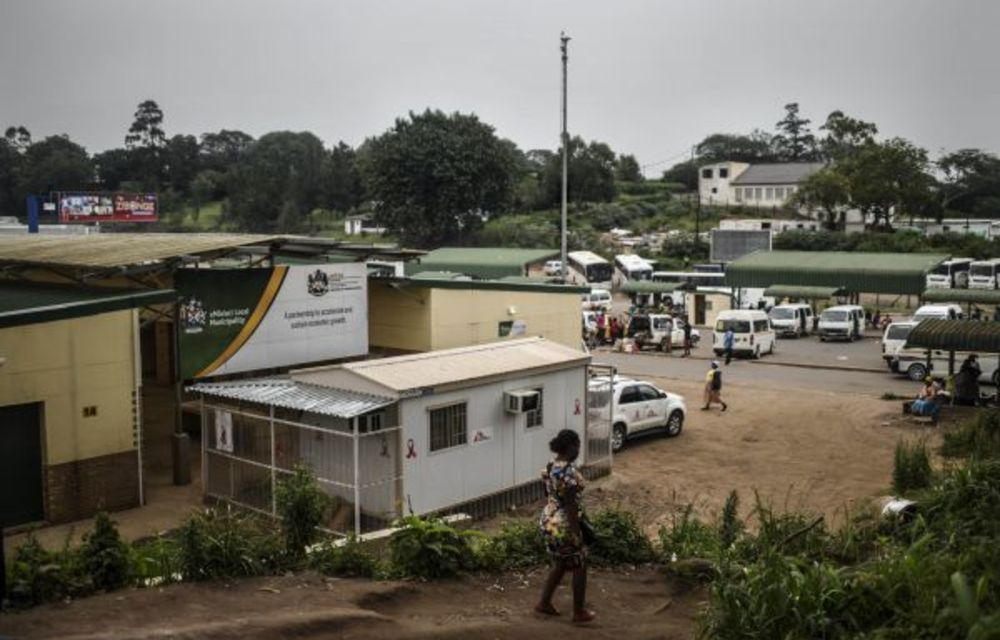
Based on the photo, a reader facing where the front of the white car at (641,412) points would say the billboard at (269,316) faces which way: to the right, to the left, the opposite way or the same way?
to the right

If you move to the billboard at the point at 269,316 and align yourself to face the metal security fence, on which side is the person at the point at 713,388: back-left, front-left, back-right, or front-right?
back-left

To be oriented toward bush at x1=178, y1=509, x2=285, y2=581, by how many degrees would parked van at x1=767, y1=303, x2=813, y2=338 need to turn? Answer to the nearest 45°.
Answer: approximately 45° to its left

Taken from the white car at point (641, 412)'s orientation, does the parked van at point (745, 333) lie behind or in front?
in front

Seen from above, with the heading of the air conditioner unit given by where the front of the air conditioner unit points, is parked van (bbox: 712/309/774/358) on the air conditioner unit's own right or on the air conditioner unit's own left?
on the air conditioner unit's own left

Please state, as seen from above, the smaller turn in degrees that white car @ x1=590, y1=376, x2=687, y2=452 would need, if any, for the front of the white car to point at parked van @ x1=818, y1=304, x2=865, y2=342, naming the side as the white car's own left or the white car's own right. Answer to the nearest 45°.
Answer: approximately 45° to the white car's own left
